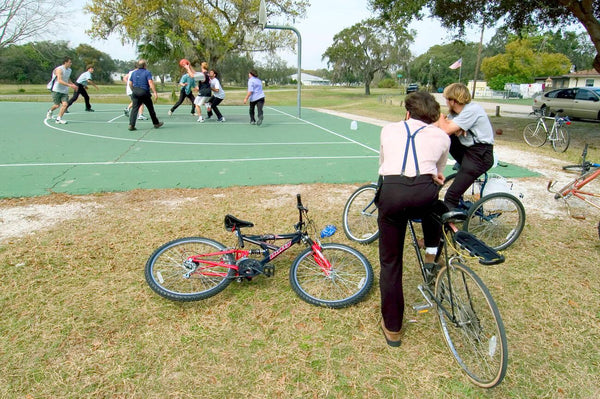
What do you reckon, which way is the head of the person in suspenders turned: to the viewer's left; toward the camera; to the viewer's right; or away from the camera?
away from the camera

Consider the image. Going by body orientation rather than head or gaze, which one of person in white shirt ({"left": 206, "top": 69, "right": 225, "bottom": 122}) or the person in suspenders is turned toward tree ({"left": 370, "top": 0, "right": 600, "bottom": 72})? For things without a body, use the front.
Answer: the person in suspenders

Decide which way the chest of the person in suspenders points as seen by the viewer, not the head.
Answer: away from the camera

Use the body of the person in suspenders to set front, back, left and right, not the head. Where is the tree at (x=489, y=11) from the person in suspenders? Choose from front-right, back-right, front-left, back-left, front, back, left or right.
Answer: front

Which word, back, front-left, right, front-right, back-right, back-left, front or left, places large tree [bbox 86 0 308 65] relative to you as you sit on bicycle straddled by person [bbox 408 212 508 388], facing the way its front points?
front

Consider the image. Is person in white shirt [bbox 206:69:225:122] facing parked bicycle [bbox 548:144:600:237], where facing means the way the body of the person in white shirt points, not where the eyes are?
no

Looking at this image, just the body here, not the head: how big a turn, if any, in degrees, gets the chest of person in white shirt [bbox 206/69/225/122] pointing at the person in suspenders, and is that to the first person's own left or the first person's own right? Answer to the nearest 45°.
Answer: approximately 90° to the first person's own left

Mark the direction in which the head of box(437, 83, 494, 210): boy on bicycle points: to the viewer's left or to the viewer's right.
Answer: to the viewer's left

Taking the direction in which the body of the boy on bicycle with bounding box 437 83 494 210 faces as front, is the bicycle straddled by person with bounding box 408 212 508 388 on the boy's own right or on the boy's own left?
on the boy's own left

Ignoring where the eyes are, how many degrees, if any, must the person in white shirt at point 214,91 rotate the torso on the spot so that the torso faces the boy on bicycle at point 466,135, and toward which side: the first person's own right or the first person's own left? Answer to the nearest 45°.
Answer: approximately 90° to the first person's own left

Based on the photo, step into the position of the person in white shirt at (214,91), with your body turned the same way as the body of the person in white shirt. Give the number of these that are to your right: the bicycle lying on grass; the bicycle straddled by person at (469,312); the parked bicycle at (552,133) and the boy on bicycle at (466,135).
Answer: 0

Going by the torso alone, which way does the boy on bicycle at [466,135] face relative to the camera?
to the viewer's left

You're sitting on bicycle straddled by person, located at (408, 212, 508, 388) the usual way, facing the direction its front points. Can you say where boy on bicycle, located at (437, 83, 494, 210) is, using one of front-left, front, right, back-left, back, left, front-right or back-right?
front-right
